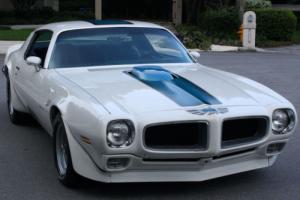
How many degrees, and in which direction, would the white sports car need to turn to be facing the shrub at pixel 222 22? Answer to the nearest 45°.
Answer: approximately 135° to its left

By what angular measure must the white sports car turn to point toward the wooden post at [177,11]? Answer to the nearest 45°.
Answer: approximately 135° to its left

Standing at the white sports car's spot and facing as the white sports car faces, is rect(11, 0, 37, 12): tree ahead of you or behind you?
behind

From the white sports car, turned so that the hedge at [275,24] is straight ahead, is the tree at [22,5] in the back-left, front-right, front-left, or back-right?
front-left

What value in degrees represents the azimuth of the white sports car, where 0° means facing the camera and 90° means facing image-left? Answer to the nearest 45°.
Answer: approximately 315°

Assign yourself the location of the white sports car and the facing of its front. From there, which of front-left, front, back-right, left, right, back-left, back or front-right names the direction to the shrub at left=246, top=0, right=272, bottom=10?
back-left

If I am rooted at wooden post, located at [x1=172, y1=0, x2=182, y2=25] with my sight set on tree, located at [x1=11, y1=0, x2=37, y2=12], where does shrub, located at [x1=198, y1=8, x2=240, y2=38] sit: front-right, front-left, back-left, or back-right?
back-left

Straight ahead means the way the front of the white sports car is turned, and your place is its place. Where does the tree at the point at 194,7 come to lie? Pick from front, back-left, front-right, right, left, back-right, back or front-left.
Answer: back-left

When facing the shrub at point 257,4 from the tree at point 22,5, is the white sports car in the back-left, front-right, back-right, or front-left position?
front-right
